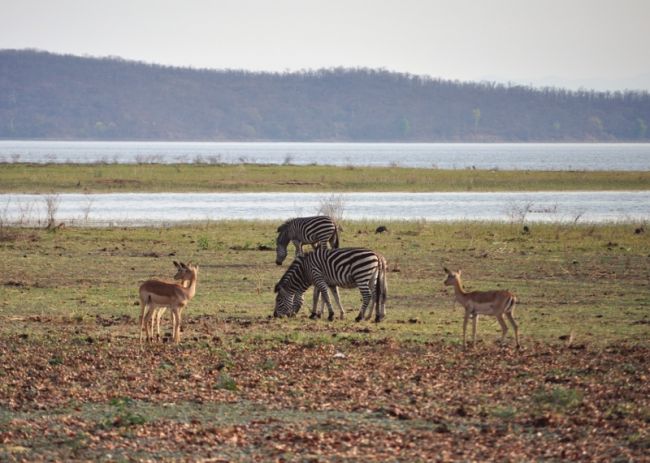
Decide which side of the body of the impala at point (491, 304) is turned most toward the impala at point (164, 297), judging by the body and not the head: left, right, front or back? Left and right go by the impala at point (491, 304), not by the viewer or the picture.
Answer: front

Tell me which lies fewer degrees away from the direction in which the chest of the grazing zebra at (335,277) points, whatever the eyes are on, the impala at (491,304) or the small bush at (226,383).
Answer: the small bush

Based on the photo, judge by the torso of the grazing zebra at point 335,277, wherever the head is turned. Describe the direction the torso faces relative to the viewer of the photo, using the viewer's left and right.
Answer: facing to the left of the viewer

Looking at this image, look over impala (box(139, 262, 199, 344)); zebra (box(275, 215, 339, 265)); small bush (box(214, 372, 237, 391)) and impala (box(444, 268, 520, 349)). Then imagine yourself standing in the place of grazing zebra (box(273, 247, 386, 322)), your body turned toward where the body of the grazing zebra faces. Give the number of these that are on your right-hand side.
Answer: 1

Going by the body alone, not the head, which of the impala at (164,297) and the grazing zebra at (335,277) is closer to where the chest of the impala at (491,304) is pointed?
the impala

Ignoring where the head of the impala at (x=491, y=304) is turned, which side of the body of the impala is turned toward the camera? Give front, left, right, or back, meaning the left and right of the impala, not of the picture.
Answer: left

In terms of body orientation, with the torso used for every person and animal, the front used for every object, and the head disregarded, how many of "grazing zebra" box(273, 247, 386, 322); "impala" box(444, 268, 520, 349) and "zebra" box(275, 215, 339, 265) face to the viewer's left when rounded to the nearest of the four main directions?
3

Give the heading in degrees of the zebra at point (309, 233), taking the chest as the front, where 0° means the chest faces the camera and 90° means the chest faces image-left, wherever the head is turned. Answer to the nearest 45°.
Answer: approximately 90°

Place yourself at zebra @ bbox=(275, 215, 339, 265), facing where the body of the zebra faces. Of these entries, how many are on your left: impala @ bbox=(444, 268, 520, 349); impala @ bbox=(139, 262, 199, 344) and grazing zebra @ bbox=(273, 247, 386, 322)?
3

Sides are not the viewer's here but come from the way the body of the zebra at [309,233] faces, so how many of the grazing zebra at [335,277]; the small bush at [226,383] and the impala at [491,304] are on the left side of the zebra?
3

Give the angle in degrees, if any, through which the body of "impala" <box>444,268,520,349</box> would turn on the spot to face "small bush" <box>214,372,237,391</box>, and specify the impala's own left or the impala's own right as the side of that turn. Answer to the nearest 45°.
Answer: approximately 45° to the impala's own left

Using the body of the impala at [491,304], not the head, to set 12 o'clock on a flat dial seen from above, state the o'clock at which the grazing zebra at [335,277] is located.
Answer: The grazing zebra is roughly at 2 o'clock from the impala.

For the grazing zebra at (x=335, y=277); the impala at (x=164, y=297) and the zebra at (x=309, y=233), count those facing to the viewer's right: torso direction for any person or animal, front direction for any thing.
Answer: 1

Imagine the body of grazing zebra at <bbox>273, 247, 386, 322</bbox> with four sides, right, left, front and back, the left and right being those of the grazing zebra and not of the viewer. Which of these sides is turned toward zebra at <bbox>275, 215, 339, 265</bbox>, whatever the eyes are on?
right

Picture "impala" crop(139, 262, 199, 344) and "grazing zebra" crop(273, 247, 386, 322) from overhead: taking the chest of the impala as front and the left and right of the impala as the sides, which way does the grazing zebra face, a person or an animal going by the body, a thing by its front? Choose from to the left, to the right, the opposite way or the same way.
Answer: the opposite way

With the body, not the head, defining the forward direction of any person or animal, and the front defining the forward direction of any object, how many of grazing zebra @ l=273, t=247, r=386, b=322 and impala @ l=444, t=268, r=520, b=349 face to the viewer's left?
2

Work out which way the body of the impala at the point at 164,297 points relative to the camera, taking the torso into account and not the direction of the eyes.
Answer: to the viewer's right
